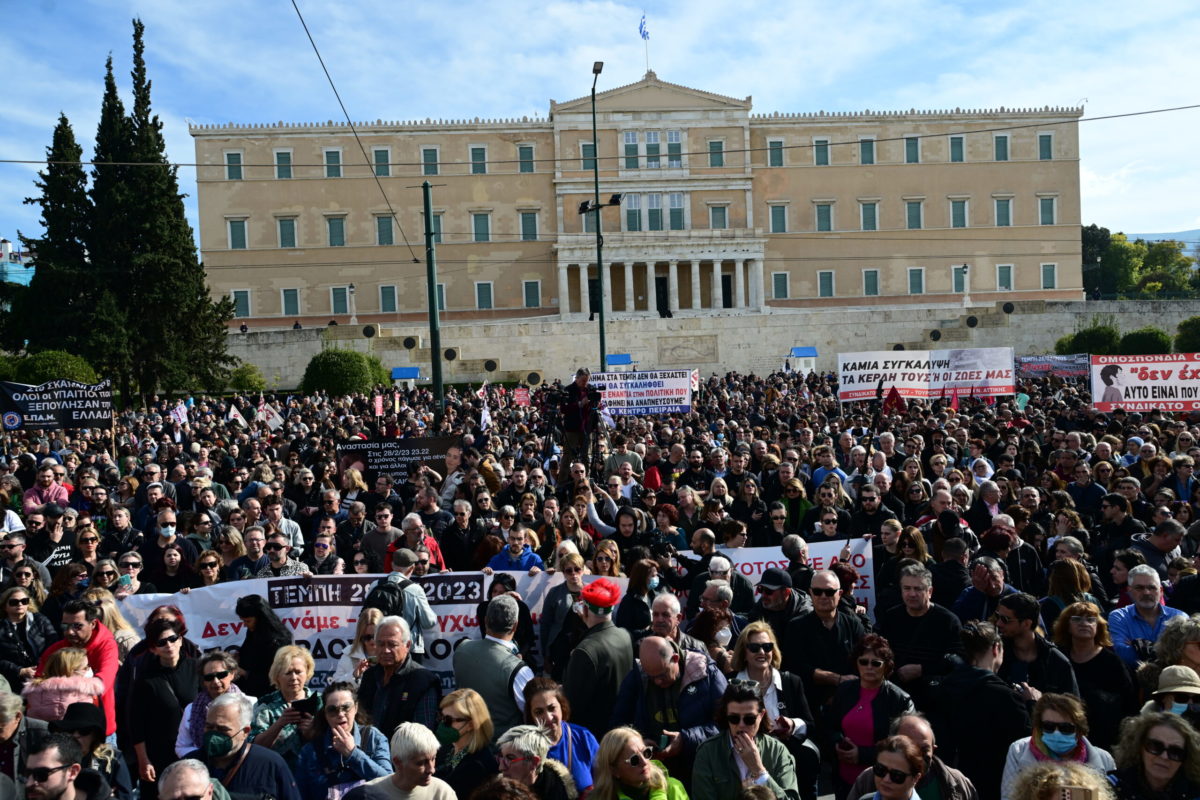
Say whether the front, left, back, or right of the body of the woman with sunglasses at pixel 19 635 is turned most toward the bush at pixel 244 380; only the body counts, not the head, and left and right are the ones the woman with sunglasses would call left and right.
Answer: back

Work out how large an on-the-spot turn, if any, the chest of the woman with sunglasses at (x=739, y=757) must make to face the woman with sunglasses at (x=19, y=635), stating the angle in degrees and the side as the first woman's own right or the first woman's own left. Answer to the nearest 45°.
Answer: approximately 90° to the first woman's own right

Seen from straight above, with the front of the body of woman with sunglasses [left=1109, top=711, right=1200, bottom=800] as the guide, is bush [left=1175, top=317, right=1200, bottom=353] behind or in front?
behind

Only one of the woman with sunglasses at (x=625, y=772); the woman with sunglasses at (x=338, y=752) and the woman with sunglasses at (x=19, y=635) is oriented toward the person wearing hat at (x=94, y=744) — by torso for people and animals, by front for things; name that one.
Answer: the woman with sunglasses at (x=19, y=635)

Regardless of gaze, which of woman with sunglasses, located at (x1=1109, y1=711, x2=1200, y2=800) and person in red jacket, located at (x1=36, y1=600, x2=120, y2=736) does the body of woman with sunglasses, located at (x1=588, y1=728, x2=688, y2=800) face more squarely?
the woman with sunglasses

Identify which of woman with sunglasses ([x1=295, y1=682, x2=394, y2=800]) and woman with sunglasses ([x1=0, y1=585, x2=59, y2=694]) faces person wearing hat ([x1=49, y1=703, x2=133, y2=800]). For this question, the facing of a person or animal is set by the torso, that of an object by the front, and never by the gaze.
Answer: woman with sunglasses ([x1=0, y1=585, x2=59, y2=694])

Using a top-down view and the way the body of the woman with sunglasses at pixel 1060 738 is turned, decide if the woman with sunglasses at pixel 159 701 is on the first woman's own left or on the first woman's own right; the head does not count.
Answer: on the first woman's own right

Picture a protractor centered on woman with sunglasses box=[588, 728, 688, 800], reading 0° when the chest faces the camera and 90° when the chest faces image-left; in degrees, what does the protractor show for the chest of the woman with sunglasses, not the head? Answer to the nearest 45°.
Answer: approximately 315°

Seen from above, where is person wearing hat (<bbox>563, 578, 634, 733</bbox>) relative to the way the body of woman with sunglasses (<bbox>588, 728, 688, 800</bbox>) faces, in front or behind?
behind

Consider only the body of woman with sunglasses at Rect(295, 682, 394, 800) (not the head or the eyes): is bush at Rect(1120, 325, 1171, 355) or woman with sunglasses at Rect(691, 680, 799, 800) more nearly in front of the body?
the woman with sunglasses
